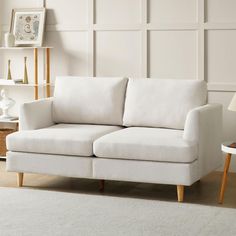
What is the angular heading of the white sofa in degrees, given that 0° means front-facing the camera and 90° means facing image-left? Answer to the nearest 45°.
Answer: approximately 45°

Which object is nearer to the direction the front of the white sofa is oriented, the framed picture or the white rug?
the white rug

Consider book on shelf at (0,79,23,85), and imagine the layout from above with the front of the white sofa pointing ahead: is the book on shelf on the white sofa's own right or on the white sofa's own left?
on the white sofa's own right

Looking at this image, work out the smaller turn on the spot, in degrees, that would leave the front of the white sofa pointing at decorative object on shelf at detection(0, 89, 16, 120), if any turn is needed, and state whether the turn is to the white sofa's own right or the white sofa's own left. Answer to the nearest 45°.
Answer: approximately 90° to the white sofa's own right

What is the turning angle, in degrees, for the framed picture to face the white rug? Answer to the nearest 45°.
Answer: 0° — it already faces it

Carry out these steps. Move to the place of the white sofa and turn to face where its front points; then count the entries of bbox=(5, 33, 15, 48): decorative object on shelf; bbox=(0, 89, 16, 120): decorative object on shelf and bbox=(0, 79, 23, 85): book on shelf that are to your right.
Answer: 3
